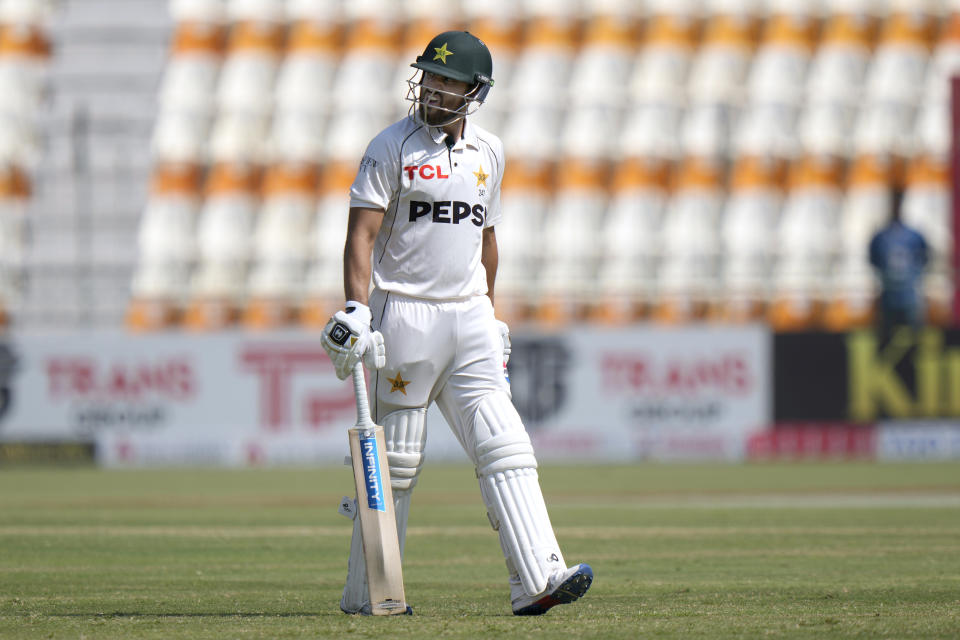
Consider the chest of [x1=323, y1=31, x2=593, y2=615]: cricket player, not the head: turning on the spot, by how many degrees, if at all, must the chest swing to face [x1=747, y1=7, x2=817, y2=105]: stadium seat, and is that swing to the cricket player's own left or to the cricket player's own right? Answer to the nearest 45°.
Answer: approximately 135° to the cricket player's own left

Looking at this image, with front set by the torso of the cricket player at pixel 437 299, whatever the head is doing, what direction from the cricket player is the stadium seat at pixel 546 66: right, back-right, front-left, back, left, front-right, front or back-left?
back-left

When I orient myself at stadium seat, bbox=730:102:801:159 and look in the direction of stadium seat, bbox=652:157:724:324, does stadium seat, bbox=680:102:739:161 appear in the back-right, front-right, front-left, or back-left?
front-right

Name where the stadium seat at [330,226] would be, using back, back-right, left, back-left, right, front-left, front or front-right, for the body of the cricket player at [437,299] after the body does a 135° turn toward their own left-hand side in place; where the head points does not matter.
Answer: front

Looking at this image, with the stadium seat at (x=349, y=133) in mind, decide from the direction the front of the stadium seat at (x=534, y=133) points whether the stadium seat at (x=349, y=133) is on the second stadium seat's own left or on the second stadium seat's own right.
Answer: on the second stadium seat's own right

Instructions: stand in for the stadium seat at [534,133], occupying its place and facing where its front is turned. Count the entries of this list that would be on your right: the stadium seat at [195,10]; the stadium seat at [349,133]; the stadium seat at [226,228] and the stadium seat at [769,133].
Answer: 3

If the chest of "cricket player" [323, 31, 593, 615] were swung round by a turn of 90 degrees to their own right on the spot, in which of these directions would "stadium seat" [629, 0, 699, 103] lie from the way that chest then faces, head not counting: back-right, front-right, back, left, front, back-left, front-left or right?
back-right

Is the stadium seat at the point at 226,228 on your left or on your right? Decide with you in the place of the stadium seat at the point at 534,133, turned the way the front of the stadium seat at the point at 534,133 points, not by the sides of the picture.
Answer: on your right

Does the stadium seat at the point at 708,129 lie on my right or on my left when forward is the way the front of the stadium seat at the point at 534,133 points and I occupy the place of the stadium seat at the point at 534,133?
on my left

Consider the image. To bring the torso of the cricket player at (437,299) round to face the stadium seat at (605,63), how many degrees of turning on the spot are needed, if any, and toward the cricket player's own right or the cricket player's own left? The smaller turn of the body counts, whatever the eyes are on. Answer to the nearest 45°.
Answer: approximately 135° to the cricket player's own left

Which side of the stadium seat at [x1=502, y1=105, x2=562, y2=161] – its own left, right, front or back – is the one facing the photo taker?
front

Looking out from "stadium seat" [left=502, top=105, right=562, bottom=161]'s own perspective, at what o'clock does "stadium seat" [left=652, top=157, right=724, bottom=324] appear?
"stadium seat" [left=652, top=157, right=724, bottom=324] is roughly at 10 o'clock from "stadium seat" [left=502, top=105, right=562, bottom=161].

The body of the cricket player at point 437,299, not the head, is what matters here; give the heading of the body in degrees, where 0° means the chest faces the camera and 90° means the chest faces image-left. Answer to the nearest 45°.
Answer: approximately 315°

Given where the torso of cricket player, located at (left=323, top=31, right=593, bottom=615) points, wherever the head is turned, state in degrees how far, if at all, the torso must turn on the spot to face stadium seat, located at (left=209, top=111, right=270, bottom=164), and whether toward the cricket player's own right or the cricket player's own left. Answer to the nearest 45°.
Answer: approximately 135° to the cricket player's own left

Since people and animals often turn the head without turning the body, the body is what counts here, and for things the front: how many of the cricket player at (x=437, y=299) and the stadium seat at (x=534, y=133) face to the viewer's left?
0

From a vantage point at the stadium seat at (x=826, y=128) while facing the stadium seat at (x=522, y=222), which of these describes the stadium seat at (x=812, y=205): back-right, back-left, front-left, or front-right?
front-left

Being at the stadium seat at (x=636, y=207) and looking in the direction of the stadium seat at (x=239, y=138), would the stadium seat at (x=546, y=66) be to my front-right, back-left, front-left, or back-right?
front-right
